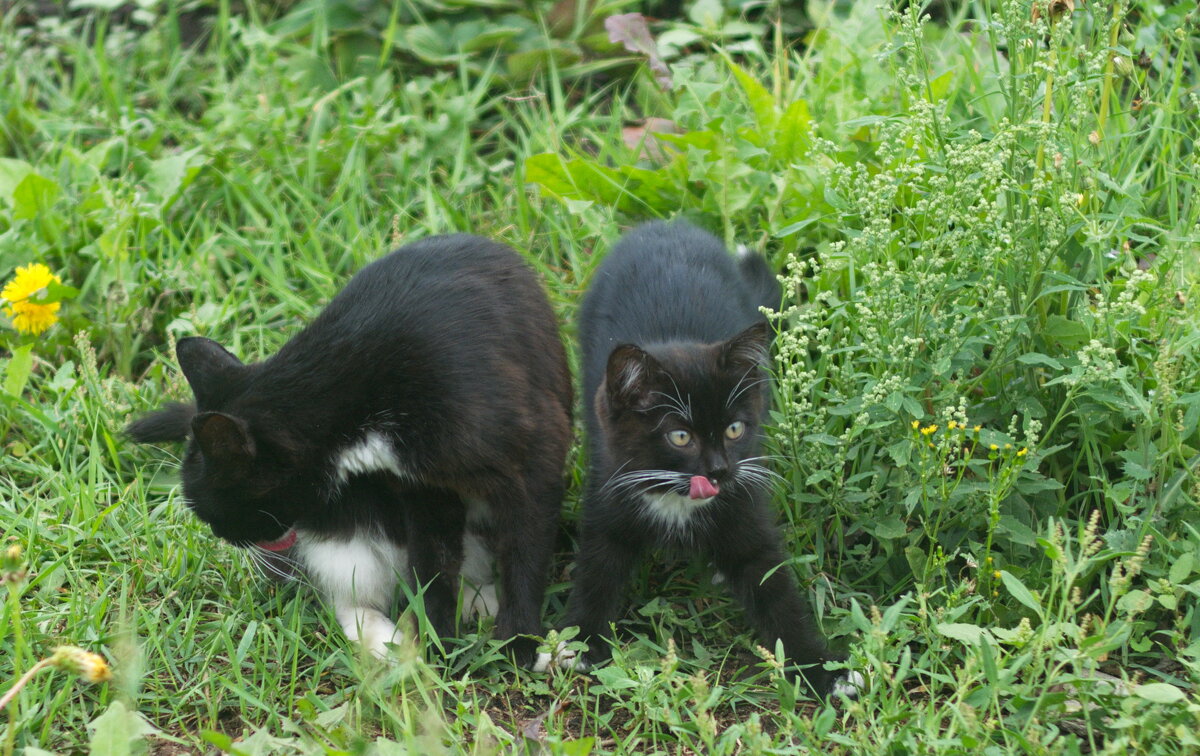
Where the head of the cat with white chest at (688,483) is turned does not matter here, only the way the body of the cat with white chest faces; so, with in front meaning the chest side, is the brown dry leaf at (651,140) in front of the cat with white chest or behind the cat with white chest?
behind

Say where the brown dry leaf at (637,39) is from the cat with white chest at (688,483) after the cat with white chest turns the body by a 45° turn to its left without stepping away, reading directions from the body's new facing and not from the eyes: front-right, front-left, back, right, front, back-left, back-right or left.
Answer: back-left

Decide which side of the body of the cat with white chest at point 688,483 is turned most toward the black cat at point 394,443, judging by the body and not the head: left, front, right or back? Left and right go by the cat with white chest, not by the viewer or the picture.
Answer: right

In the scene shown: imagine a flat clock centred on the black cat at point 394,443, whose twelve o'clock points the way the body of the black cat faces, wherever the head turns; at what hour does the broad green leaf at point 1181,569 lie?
The broad green leaf is roughly at 7 o'clock from the black cat.

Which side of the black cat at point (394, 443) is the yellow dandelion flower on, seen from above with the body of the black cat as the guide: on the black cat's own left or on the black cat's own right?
on the black cat's own right

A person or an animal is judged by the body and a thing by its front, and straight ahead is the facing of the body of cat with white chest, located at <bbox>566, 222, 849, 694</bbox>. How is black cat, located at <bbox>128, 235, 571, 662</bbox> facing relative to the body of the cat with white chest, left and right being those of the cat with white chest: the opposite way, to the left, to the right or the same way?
to the right

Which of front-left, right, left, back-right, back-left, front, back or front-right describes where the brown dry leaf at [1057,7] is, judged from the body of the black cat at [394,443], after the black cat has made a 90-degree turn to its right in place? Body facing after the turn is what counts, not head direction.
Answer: right

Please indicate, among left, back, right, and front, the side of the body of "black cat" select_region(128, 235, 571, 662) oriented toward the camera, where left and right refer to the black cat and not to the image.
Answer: left

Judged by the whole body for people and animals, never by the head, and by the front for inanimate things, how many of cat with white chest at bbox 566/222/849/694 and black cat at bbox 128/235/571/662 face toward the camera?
1

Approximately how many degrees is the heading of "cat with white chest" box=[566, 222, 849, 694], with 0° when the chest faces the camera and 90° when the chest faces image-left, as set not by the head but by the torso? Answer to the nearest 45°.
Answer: approximately 0°

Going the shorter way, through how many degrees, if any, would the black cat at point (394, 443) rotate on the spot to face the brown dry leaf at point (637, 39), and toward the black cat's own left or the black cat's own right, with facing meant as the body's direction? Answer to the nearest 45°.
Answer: approximately 135° to the black cat's own right

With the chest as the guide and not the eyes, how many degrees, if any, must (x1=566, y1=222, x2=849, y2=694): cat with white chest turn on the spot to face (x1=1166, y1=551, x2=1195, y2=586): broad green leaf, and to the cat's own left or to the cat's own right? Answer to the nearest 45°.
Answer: approximately 90° to the cat's own left

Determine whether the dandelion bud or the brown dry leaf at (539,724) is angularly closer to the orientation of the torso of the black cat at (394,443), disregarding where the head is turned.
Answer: the dandelion bud
